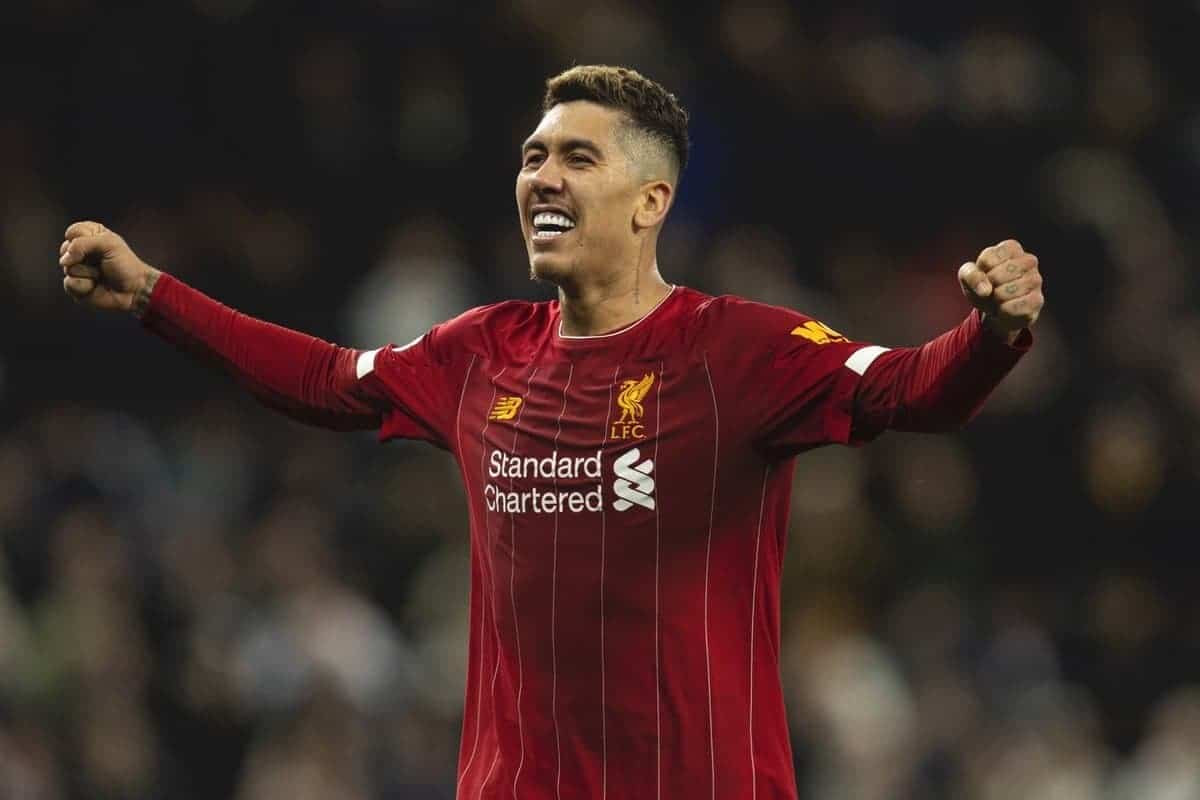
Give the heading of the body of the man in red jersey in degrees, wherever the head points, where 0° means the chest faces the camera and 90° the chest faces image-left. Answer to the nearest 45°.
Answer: approximately 45°
